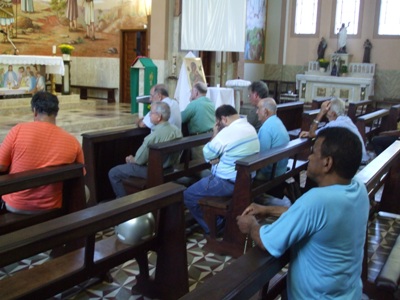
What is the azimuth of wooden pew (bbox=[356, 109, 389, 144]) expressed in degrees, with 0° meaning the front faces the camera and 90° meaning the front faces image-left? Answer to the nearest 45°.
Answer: approximately 135°

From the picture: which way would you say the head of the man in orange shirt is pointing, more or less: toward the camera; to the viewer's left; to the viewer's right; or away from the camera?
away from the camera

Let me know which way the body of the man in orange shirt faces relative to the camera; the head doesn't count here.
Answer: away from the camera

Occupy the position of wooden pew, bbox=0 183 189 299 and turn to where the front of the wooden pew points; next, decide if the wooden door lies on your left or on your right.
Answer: on your right

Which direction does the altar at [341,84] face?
toward the camera

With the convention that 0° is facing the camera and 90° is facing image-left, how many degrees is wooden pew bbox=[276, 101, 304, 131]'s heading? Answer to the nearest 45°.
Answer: approximately 135°

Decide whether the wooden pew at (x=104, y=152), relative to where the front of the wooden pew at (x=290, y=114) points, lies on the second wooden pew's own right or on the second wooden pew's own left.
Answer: on the second wooden pew's own left

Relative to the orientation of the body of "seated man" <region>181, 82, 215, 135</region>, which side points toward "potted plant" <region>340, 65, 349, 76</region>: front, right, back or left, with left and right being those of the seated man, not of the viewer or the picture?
right

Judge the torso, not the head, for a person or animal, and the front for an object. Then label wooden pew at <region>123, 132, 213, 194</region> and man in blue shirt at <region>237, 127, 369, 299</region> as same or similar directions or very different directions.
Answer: same or similar directions

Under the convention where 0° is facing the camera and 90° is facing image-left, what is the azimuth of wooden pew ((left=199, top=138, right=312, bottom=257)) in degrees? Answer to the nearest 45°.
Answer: approximately 135°

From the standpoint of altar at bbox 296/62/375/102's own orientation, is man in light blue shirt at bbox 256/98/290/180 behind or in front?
in front

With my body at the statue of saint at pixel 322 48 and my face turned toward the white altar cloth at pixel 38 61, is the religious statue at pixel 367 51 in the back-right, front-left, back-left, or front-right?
back-left

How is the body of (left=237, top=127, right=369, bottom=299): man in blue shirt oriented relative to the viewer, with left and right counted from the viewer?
facing away from the viewer and to the left of the viewer

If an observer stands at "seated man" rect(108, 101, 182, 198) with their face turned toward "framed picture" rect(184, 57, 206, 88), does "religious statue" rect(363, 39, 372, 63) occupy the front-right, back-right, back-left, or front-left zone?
front-right
